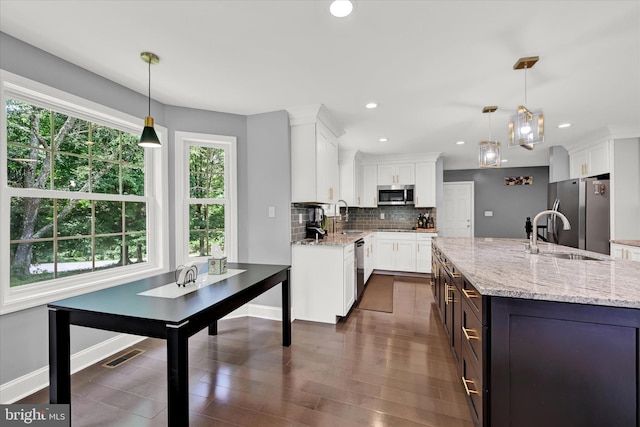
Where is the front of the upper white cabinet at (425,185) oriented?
toward the camera

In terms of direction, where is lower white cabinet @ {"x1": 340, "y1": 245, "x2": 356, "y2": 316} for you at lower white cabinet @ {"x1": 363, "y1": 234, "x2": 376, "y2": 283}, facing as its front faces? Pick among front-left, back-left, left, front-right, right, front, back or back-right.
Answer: right

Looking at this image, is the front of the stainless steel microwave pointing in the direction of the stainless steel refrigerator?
no

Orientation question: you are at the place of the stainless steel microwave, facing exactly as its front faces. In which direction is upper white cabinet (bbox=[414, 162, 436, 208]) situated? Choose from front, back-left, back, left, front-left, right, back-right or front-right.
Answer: left

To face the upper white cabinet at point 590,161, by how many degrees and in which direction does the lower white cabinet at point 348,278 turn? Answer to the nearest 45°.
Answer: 0° — it already faces it

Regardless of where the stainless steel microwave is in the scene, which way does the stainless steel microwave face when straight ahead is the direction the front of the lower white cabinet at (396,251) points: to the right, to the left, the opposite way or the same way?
the same way

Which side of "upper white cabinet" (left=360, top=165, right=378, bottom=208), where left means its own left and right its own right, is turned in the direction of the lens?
front

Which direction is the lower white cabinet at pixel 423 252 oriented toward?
toward the camera

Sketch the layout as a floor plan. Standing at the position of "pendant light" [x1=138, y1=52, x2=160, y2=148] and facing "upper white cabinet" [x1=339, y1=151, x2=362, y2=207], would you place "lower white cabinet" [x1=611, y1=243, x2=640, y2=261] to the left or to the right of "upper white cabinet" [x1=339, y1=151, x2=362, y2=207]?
right

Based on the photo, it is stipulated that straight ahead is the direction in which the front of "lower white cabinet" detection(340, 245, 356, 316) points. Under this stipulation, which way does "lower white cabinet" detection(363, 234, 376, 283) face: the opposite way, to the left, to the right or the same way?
the same way

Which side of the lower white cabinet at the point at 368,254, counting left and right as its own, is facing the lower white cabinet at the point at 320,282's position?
right

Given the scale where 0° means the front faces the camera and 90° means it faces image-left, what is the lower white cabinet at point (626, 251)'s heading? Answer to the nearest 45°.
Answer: approximately 45°
